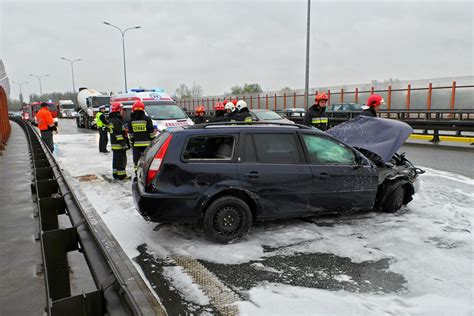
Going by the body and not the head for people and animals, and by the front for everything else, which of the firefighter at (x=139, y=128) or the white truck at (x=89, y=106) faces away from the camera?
the firefighter

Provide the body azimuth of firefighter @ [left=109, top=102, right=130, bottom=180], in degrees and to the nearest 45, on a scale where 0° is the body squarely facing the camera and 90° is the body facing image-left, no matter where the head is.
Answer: approximately 270°

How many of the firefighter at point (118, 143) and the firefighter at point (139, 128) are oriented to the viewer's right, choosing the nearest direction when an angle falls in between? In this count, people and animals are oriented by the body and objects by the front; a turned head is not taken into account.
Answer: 1

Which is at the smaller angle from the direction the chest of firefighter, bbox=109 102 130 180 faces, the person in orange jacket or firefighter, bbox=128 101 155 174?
the firefighter

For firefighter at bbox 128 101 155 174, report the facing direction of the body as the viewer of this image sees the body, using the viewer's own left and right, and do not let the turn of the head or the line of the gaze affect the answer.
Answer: facing away from the viewer

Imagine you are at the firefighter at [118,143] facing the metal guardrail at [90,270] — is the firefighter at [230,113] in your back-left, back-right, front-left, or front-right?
back-left

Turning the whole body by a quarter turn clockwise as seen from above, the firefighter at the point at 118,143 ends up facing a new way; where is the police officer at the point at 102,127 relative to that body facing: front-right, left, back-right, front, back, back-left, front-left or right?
back
